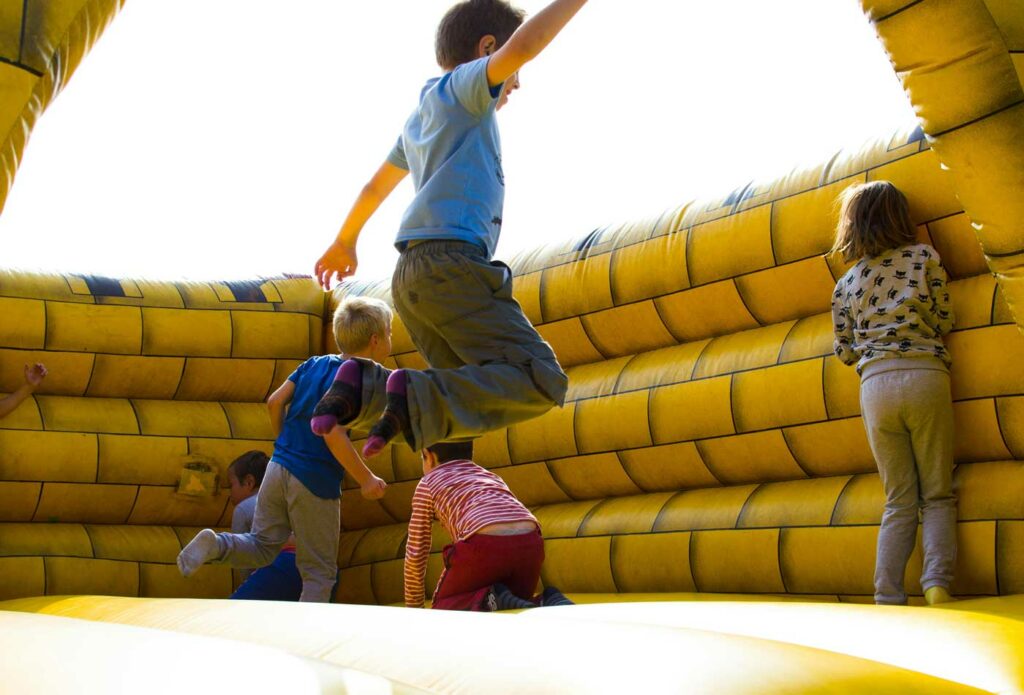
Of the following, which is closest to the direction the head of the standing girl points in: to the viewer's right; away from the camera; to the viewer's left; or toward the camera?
away from the camera

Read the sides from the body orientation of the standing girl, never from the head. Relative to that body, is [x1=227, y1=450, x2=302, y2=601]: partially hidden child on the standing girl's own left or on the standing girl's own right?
on the standing girl's own left

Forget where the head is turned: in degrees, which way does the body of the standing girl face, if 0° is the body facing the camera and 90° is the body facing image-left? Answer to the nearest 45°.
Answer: approximately 180°

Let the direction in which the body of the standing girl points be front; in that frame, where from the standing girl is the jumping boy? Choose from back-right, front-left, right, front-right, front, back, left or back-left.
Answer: back-left
